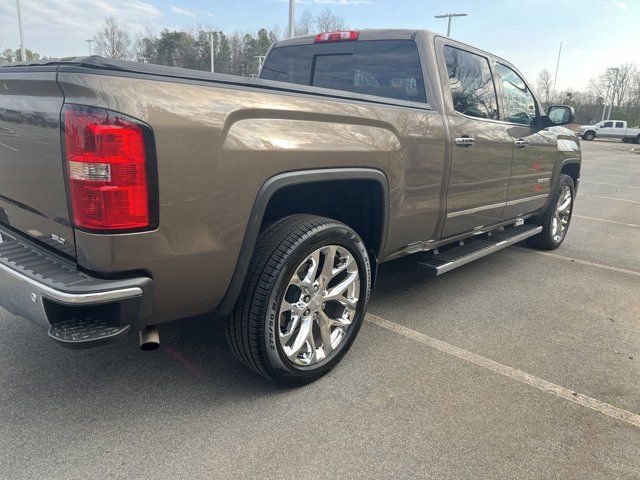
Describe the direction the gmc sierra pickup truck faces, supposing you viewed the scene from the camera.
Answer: facing away from the viewer and to the right of the viewer

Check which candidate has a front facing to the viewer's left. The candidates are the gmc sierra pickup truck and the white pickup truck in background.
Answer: the white pickup truck in background

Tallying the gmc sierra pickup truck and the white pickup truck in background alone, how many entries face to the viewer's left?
1

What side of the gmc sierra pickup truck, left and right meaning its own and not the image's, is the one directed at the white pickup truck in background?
front

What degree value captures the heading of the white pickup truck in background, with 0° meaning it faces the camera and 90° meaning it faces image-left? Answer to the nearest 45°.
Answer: approximately 90°

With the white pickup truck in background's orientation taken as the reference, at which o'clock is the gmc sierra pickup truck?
The gmc sierra pickup truck is roughly at 9 o'clock from the white pickup truck in background.
